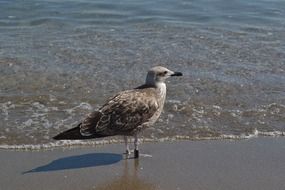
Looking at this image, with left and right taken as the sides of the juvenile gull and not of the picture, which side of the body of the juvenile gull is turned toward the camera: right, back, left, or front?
right
